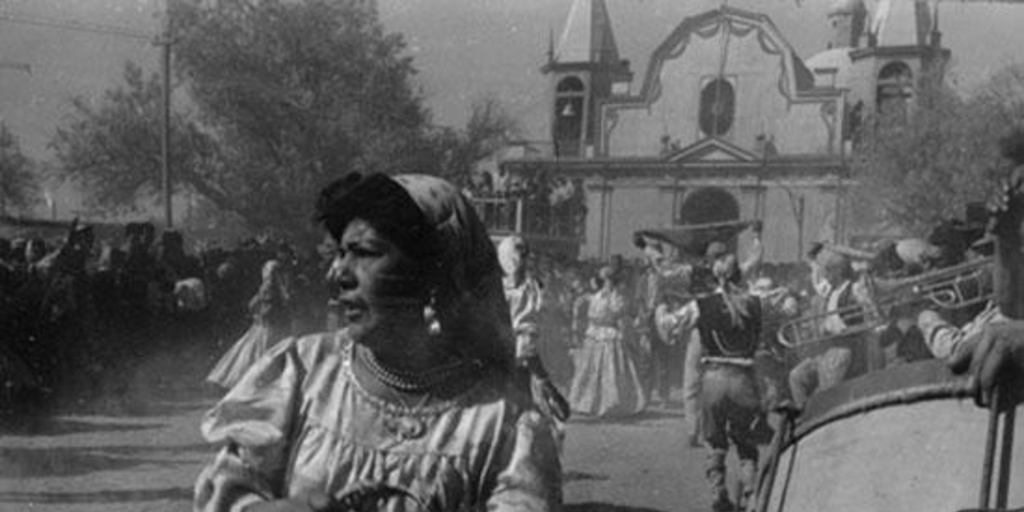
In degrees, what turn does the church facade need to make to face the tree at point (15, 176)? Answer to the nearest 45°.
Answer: approximately 90° to its right

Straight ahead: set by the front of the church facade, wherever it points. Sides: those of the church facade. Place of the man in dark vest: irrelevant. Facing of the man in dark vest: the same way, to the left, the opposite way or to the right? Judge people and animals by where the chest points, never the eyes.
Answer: the opposite way

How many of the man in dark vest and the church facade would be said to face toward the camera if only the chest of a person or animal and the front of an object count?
1

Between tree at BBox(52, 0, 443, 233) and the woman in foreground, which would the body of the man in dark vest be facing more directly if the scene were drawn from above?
the tree

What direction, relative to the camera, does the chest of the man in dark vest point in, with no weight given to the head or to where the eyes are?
away from the camera

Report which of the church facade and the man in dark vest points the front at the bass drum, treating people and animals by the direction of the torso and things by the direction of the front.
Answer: the church facade

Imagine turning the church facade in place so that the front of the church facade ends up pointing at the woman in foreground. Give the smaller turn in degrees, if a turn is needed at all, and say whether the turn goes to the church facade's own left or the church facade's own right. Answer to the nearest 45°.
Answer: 0° — it already faces them

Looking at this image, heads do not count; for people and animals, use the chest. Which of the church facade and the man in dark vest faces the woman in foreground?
the church facade

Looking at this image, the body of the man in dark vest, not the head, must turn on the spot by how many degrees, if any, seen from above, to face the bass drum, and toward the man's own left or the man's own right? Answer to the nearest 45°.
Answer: approximately 180°

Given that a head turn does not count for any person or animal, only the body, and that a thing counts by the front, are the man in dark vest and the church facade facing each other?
yes

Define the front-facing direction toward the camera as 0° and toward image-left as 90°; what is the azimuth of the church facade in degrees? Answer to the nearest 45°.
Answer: approximately 0°
